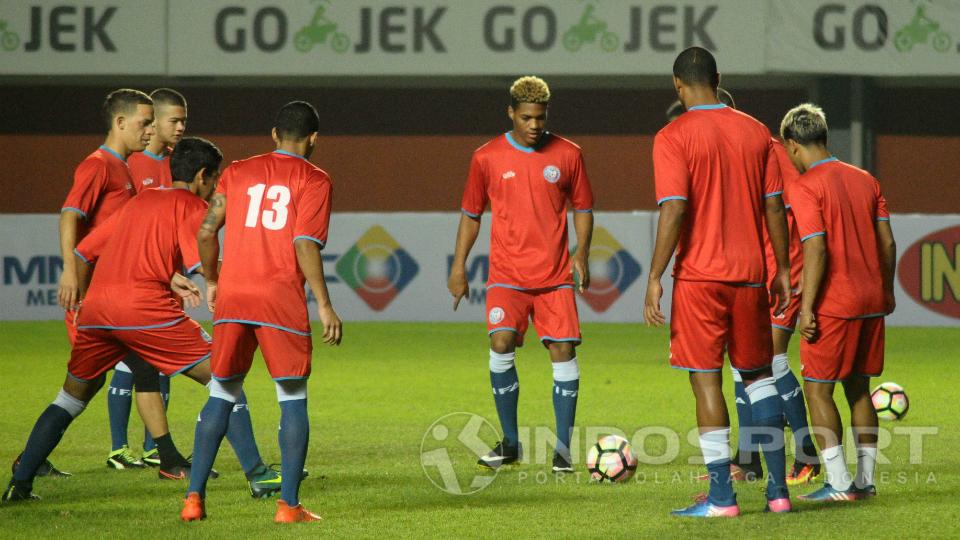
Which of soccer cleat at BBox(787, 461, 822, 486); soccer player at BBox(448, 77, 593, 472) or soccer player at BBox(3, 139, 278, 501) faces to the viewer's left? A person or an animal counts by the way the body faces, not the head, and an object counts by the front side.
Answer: the soccer cleat

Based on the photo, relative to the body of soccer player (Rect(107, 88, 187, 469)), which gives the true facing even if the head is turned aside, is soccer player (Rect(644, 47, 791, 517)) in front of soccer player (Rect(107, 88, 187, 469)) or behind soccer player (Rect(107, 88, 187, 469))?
in front

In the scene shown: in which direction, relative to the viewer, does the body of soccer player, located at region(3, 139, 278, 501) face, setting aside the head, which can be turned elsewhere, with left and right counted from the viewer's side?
facing away from the viewer and to the right of the viewer

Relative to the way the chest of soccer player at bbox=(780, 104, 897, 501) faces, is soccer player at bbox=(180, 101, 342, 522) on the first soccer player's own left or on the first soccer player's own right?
on the first soccer player's own left

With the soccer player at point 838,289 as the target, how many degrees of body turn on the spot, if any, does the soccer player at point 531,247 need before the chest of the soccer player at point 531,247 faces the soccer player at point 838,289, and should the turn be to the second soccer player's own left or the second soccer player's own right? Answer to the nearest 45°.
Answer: approximately 45° to the second soccer player's own left

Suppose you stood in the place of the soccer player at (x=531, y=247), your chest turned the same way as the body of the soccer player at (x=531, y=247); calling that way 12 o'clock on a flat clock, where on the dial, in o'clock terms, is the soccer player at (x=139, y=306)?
the soccer player at (x=139, y=306) is roughly at 2 o'clock from the soccer player at (x=531, y=247).

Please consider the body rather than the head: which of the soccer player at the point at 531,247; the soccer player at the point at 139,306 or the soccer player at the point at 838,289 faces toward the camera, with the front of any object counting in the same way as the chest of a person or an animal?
the soccer player at the point at 531,247

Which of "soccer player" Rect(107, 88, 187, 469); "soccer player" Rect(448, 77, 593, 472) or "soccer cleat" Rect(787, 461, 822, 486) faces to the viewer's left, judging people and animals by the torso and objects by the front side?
the soccer cleat

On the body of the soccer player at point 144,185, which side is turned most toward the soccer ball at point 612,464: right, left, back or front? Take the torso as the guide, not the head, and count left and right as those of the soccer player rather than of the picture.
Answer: front
